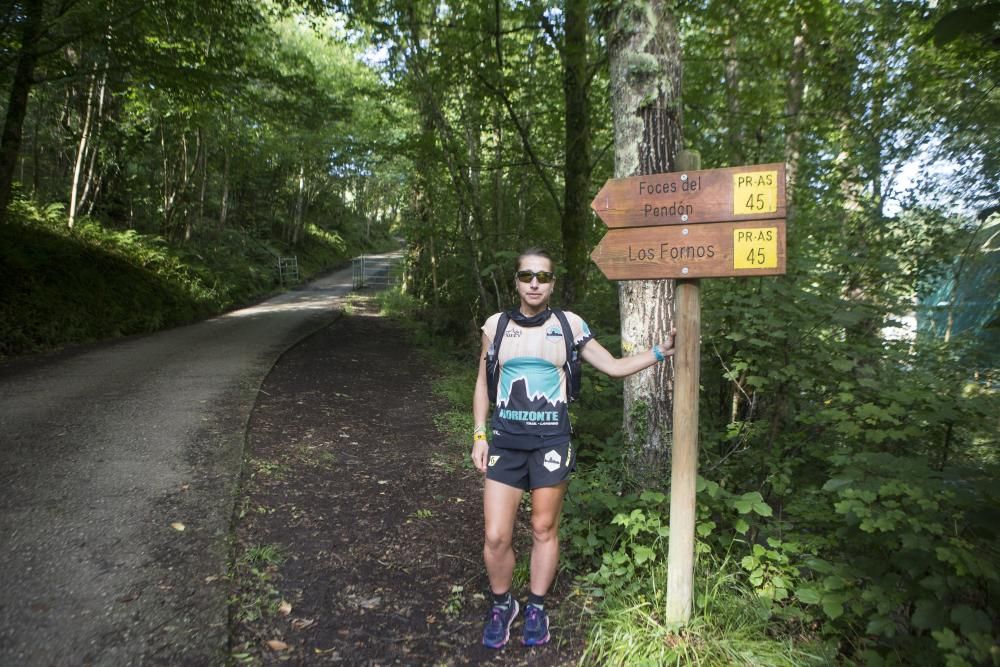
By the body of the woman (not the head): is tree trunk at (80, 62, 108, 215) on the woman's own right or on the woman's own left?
on the woman's own right

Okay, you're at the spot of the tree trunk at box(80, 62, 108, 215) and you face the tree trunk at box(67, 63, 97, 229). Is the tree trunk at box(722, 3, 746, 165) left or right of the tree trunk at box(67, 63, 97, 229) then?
left

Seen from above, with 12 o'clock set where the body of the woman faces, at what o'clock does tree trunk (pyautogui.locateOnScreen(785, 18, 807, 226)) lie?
The tree trunk is roughly at 7 o'clock from the woman.

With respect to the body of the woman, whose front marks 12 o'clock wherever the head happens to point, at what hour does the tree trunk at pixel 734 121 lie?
The tree trunk is roughly at 7 o'clock from the woman.

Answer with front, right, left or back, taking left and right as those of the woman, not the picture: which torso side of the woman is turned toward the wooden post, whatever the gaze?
left

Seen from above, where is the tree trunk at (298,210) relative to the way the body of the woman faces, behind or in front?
behind

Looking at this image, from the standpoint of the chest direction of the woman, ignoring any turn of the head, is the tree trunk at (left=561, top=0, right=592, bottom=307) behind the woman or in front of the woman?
behind

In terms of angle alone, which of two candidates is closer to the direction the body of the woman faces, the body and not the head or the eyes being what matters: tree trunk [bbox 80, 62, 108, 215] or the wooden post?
the wooden post

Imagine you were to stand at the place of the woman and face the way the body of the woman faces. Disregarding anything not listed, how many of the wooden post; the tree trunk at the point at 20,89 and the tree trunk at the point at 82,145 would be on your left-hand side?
1

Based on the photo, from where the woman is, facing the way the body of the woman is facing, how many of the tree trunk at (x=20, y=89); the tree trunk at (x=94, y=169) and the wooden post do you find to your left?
1

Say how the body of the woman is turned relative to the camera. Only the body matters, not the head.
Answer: toward the camera

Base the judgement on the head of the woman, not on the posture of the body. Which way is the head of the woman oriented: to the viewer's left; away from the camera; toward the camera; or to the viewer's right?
toward the camera
